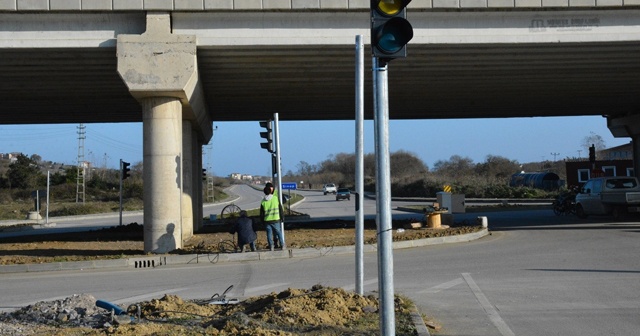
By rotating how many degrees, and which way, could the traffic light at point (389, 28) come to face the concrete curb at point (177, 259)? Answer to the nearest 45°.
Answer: approximately 180°

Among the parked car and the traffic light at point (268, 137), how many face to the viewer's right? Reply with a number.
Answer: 0

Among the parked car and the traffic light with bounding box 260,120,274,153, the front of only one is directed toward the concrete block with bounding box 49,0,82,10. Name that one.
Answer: the traffic light

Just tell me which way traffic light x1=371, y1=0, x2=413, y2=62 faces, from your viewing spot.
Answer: facing the viewer and to the right of the viewer

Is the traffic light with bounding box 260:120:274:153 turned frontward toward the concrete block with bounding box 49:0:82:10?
yes
